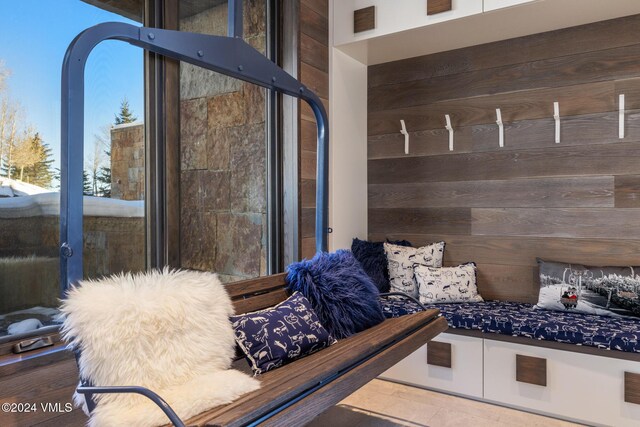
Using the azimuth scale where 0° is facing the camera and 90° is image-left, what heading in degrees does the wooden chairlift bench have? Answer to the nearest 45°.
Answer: approximately 315°

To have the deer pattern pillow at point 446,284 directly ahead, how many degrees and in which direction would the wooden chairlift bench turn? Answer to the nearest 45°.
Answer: approximately 90° to its left

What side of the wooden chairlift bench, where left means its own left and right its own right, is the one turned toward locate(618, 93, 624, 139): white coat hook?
left

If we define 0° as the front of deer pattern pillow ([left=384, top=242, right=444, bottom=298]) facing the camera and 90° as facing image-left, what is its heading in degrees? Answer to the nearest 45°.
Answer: approximately 0°

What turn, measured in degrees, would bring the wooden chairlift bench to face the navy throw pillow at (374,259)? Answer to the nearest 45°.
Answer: approximately 135° to its left

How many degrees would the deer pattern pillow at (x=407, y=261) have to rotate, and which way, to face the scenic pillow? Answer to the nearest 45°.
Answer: approximately 90° to its left

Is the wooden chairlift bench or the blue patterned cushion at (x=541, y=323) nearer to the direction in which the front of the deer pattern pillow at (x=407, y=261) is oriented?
the wooden chairlift bench

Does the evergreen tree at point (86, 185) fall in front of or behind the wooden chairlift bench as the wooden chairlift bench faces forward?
behind

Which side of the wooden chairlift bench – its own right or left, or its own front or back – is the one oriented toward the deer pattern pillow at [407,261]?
left

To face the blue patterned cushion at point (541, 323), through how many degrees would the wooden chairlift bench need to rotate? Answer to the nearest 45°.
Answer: approximately 90° to its left

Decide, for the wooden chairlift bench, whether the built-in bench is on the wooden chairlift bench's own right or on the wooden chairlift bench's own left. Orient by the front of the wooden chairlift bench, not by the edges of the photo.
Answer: on the wooden chairlift bench's own left
